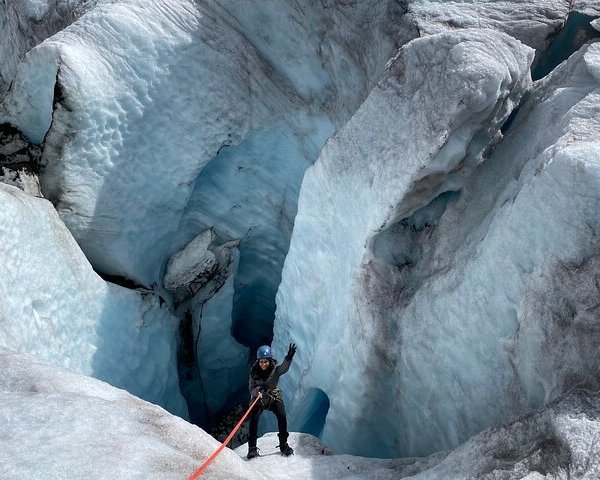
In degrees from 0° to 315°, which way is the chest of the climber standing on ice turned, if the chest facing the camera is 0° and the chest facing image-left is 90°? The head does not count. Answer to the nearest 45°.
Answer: approximately 0°
